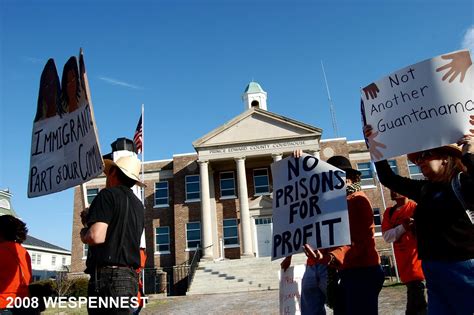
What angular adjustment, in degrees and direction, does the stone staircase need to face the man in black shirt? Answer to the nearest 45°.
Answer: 0° — it already faces them

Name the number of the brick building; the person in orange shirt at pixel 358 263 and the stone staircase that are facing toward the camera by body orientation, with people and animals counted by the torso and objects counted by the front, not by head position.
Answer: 2

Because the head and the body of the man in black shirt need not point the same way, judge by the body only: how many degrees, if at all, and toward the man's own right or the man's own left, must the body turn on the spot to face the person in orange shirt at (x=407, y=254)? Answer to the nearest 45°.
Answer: approximately 135° to the man's own right

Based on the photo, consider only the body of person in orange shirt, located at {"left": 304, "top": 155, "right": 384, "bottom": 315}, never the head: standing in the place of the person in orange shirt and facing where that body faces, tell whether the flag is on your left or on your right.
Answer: on your right

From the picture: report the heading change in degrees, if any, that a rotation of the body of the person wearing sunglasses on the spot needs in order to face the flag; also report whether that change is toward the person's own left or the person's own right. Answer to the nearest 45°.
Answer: approximately 45° to the person's own right

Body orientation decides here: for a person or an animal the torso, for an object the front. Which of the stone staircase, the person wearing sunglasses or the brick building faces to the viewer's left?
the person wearing sunglasses

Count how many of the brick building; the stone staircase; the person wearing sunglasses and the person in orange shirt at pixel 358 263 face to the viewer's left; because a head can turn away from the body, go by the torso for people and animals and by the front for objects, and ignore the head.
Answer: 2

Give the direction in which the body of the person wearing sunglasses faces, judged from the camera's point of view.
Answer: to the viewer's left

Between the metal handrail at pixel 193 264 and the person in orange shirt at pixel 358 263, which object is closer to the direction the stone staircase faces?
the person in orange shirt
